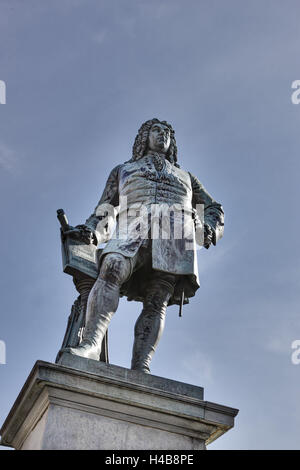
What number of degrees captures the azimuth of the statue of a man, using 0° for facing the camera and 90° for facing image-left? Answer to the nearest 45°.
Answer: approximately 0°
